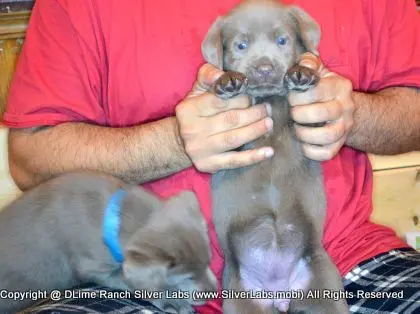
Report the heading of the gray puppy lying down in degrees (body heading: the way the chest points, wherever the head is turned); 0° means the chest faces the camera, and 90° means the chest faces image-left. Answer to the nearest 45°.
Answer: approximately 270°
